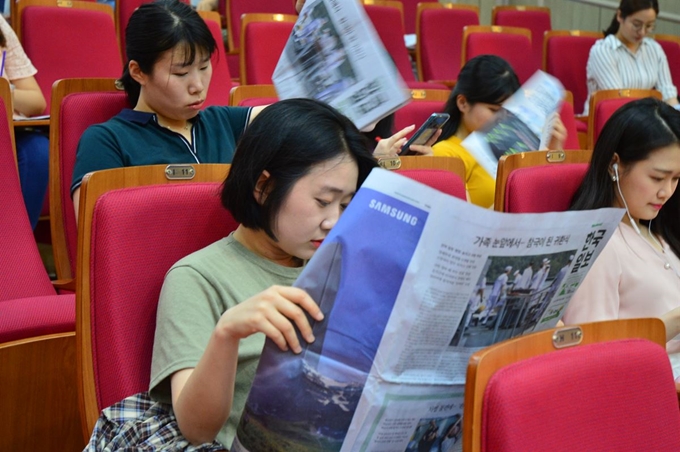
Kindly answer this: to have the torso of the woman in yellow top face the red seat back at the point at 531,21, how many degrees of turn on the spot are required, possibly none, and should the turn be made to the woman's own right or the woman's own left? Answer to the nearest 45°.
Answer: approximately 135° to the woman's own left

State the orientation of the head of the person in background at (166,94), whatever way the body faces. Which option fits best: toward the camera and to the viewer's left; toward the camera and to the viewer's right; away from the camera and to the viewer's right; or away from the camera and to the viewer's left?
toward the camera and to the viewer's right

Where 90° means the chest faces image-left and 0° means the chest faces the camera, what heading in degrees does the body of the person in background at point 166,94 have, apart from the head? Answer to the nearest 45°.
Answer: approximately 315°

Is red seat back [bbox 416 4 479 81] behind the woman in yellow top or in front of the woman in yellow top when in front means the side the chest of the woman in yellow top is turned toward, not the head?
behind

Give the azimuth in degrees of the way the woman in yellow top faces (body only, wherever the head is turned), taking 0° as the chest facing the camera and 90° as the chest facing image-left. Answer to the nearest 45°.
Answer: approximately 315°

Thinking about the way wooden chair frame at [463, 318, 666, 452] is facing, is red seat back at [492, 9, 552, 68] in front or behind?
behind

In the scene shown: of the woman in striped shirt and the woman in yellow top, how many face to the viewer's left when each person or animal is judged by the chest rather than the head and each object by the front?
0

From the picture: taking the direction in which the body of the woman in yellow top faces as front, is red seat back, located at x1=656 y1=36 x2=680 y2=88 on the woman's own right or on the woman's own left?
on the woman's own left
